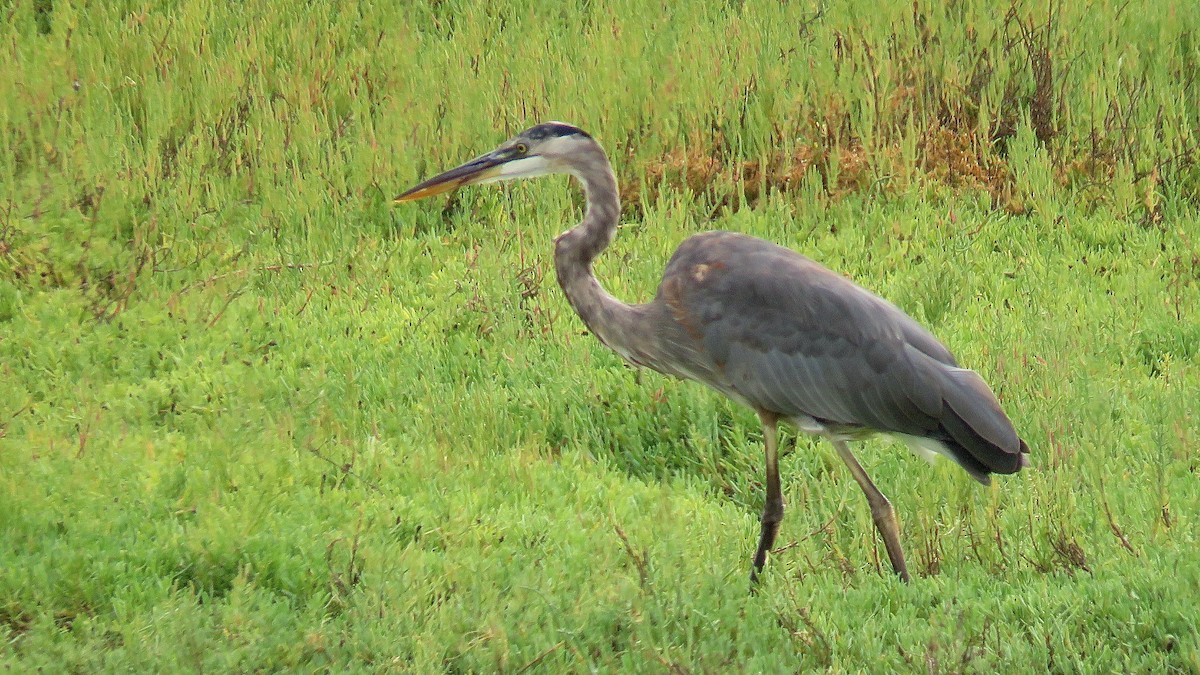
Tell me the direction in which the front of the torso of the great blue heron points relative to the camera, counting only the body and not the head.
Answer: to the viewer's left
